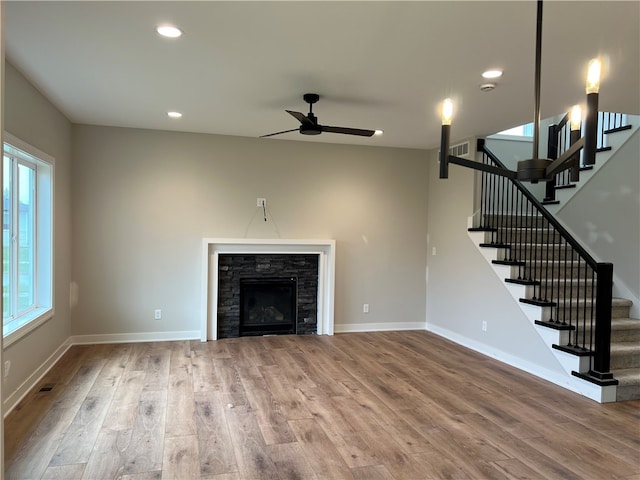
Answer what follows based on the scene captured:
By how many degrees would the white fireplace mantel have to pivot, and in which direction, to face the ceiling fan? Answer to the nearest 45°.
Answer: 0° — it already faces it

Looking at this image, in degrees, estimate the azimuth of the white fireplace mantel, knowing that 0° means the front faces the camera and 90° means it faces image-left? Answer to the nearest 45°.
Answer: approximately 0°

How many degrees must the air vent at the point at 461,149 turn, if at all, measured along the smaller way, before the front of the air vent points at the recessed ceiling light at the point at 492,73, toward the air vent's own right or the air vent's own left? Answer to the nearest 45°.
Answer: approximately 45° to the air vent's own left

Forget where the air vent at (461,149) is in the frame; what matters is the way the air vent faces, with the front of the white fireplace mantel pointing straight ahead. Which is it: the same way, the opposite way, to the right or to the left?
to the right

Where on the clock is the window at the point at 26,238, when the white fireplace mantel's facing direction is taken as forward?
The window is roughly at 2 o'clock from the white fireplace mantel.

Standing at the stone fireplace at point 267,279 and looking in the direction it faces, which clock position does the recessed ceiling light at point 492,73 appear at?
The recessed ceiling light is roughly at 11 o'clock from the stone fireplace.

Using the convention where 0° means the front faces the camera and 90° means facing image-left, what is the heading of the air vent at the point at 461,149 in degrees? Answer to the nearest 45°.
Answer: approximately 45°
